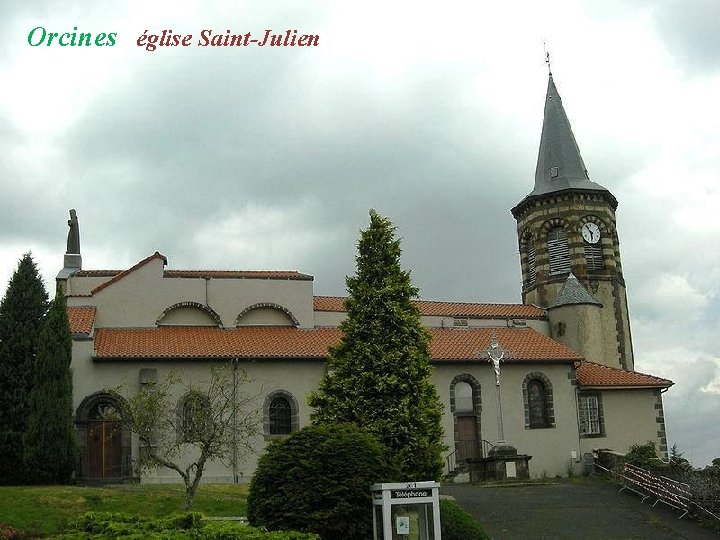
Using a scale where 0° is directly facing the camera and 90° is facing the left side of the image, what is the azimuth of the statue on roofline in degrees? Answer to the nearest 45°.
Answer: approximately 90°

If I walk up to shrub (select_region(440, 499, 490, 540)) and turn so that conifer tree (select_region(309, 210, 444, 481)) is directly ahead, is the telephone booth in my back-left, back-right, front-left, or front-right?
back-left

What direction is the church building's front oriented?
to the viewer's left

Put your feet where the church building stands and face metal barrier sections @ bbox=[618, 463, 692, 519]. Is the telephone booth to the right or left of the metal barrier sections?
right

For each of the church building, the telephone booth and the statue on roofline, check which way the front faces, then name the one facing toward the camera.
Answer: the telephone booth

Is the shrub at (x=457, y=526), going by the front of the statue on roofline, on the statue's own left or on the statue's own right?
on the statue's own left

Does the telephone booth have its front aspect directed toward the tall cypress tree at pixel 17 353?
no

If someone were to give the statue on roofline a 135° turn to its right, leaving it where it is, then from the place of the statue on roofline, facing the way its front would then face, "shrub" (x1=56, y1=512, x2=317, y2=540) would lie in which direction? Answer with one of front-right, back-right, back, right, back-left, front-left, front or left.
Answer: back-right

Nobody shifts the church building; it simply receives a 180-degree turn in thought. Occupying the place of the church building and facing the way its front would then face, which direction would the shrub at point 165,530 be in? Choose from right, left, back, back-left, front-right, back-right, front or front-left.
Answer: back

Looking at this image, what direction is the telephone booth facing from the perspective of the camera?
toward the camera

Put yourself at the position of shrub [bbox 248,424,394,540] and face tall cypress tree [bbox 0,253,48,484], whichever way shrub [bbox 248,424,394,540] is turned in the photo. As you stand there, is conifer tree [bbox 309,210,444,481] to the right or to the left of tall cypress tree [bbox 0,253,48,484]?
right

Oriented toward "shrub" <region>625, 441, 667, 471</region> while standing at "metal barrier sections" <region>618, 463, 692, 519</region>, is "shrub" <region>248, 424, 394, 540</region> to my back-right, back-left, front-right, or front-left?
back-left
